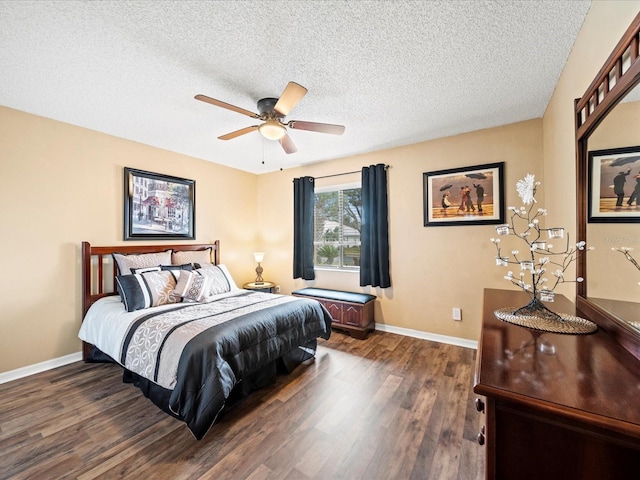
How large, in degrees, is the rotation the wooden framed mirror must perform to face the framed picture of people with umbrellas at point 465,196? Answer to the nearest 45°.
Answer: approximately 45° to its right

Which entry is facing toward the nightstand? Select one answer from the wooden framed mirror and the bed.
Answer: the wooden framed mirror

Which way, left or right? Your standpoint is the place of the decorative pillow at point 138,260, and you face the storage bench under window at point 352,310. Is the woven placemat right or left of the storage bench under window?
right

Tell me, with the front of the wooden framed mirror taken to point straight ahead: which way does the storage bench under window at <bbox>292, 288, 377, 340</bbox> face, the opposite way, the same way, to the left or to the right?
to the left

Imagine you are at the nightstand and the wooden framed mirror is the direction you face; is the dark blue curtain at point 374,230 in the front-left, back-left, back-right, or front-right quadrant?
front-left

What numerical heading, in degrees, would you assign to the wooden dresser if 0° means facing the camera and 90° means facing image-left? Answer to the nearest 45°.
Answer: approximately 90°

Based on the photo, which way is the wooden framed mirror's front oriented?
to the viewer's left

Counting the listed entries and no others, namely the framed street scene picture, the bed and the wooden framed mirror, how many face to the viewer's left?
1

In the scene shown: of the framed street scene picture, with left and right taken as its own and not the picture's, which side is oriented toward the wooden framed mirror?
front

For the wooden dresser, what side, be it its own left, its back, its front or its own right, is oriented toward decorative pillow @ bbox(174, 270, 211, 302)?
front

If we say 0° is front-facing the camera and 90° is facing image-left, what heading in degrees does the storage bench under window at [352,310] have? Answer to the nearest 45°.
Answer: approximately 45°
